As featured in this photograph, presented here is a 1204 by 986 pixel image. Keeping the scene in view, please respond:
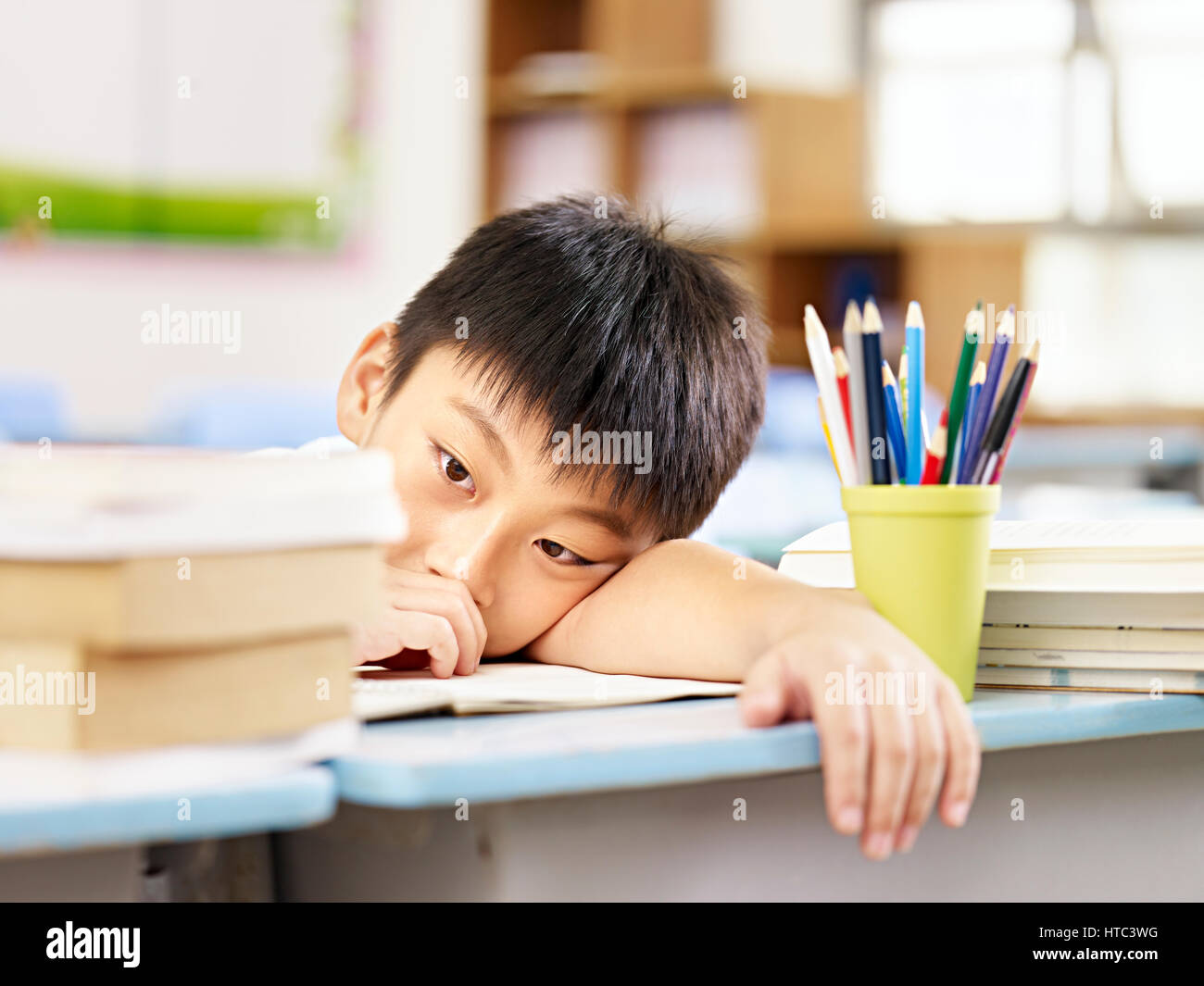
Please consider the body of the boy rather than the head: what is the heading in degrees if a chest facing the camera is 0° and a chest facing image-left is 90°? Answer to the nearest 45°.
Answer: approximately 0°

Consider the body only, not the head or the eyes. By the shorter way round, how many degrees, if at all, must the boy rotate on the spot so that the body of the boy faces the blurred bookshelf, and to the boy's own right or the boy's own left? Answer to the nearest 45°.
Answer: approximately 180°
